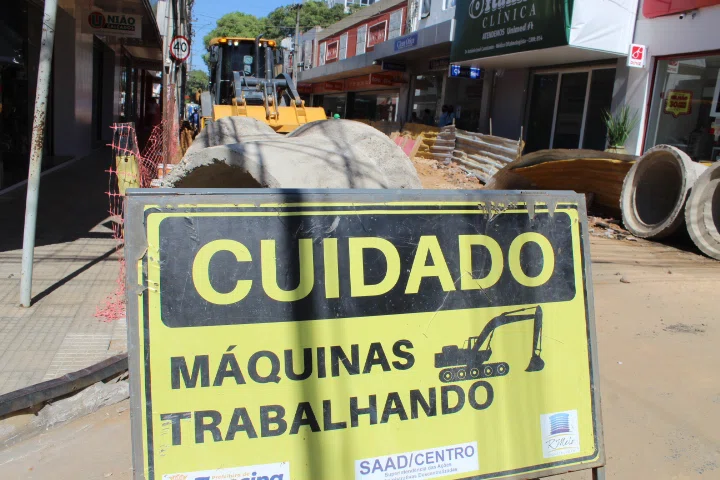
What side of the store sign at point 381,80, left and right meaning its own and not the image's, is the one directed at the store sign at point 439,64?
left

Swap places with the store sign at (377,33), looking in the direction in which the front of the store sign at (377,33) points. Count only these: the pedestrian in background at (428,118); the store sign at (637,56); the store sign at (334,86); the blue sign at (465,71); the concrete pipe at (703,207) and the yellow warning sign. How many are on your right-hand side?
1

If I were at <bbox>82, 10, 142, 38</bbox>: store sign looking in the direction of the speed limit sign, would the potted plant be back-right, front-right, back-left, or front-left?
front-right

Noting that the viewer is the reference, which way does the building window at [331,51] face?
facing the viewer and to the left of the viewer

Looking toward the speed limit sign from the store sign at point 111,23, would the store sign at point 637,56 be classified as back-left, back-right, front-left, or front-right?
front-right

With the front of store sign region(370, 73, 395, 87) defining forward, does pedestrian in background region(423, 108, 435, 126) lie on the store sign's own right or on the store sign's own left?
on the store sign's own left

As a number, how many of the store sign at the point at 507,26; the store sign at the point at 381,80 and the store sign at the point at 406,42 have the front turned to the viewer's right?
0

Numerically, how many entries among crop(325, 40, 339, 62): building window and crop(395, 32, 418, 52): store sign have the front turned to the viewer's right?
0

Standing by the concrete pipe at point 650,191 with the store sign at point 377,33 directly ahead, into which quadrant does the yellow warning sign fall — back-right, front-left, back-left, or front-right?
back-left

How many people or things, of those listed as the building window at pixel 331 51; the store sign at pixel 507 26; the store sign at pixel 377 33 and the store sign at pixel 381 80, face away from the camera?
0

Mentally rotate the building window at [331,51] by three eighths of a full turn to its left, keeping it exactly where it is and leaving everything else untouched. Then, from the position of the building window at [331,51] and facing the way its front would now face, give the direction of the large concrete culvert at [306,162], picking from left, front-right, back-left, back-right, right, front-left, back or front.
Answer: right

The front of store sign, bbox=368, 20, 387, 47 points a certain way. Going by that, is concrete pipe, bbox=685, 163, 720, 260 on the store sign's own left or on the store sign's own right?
on the store sign's own left
